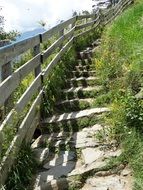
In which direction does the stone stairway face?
toward the camera
